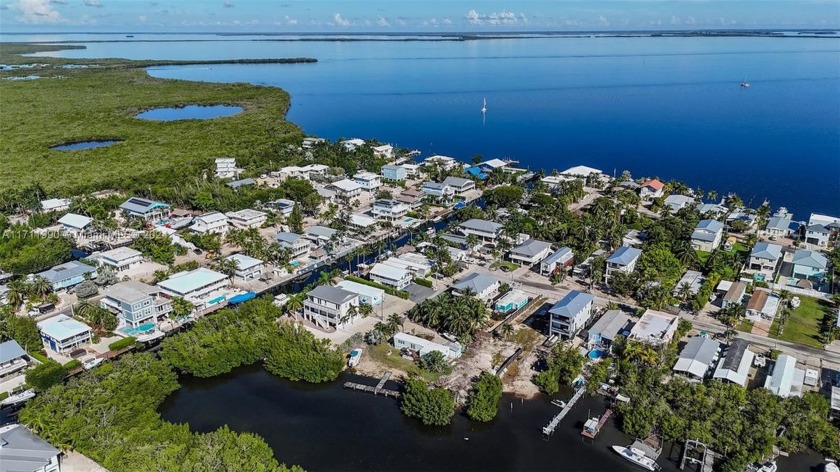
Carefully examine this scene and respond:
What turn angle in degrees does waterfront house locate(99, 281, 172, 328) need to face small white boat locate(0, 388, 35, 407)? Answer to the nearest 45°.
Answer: approximately 90° to its right

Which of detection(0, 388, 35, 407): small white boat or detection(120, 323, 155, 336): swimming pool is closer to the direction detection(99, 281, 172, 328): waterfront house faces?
the swimming pool

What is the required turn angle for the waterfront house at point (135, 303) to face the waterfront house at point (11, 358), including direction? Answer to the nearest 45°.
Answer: approximately 90° to its right

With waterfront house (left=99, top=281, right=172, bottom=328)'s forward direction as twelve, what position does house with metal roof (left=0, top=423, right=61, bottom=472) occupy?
The house with metal roof is roughly at 2 o'clock from the waterfront house.

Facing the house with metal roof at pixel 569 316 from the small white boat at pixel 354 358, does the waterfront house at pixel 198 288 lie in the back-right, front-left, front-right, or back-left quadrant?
back-left
